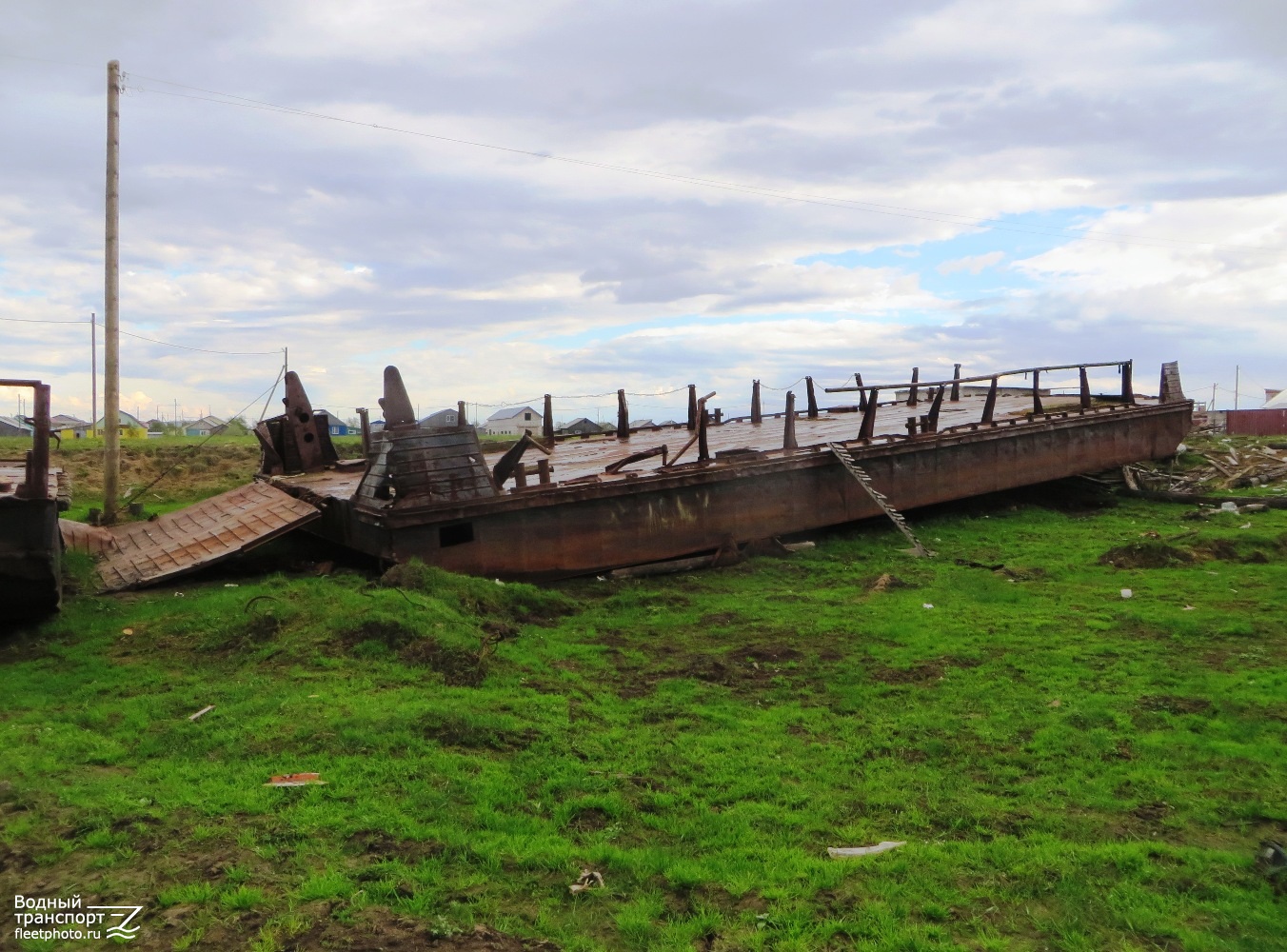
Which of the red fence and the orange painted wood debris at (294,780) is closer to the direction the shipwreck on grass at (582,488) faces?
the orange painted wood debris

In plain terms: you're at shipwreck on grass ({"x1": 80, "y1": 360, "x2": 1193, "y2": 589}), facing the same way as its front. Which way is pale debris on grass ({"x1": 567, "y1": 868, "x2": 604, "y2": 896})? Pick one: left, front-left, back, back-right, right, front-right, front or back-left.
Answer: front-left

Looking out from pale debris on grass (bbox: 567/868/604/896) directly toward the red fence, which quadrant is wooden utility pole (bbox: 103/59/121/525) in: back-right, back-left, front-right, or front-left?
front-left

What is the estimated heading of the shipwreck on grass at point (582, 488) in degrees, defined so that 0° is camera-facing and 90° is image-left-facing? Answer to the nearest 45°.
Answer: approximately 45°

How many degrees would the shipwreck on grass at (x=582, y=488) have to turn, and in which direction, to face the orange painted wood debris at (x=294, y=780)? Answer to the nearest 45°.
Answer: approximately 45° to its left

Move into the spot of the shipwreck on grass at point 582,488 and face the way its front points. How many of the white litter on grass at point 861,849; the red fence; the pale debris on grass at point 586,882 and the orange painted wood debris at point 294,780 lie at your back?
1

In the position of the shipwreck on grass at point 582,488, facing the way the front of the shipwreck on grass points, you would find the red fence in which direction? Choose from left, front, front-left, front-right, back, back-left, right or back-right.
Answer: back

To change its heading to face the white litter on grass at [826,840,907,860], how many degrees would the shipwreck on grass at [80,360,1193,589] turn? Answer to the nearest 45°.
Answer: approximately 45° to its left

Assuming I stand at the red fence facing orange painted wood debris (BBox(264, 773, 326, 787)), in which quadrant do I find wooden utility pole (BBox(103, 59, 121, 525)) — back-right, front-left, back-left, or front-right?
front-right
